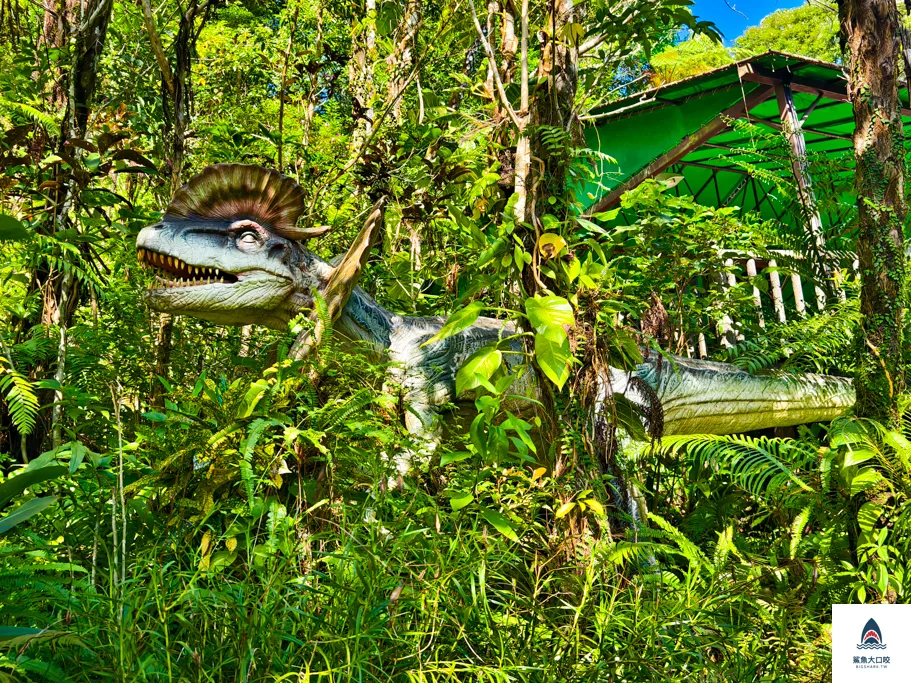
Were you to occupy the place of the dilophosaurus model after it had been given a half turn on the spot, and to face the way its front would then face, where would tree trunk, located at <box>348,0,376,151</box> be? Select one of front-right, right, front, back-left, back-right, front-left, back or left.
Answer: left

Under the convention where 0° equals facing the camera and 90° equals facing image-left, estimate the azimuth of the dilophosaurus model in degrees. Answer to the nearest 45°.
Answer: approximately 90°

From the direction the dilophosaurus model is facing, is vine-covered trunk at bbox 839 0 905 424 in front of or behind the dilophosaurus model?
behind
